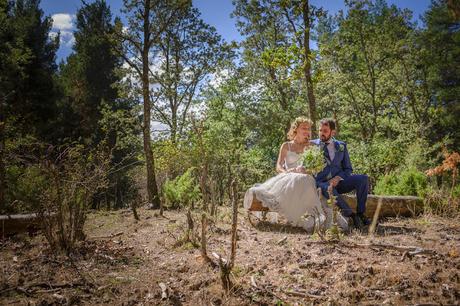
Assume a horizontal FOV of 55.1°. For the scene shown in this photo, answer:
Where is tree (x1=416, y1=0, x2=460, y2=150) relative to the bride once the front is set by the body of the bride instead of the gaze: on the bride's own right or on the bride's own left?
on the bride's own left

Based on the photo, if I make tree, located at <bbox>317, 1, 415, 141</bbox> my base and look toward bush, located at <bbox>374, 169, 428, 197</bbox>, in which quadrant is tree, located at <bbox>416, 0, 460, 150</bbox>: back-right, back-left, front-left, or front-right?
back-left

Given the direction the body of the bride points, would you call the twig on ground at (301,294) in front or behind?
in front

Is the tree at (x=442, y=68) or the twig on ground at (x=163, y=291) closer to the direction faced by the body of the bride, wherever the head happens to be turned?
the twig on ground

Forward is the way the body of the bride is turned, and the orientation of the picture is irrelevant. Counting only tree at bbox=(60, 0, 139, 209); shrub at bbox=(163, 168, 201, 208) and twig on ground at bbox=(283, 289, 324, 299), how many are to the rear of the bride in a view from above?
2

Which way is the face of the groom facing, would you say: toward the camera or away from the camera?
toward the camera

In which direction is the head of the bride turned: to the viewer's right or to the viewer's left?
to the viewer's right

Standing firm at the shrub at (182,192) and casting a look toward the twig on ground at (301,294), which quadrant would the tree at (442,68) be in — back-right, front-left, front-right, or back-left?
back-left

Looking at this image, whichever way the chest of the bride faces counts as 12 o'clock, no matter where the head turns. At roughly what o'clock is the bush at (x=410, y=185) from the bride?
The bush is roughly at 9 o'clock from the bride.

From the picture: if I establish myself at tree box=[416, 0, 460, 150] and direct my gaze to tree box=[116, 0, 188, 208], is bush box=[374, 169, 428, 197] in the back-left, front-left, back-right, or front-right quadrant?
front-left

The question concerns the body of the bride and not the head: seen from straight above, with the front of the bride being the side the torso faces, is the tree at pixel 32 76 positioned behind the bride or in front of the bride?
behind

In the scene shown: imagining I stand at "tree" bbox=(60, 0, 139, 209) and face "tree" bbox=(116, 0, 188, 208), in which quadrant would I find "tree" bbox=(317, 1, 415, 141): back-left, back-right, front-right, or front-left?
front-left

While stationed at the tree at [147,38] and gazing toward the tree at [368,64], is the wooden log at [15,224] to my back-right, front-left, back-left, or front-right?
back-right

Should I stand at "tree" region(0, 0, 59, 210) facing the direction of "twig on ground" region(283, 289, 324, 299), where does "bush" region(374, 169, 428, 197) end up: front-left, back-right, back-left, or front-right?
front-left
